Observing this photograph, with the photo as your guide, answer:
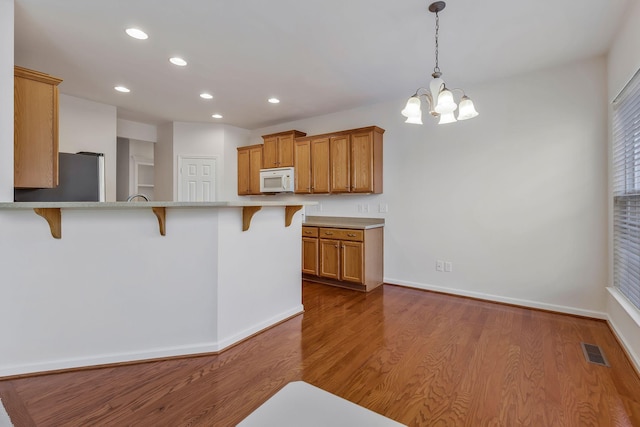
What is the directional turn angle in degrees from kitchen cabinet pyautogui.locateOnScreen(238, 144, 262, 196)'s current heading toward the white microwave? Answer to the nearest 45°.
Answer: approximately 90° to its left

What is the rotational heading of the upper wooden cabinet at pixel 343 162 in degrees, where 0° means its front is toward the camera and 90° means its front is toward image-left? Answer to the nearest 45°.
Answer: approximately 45°

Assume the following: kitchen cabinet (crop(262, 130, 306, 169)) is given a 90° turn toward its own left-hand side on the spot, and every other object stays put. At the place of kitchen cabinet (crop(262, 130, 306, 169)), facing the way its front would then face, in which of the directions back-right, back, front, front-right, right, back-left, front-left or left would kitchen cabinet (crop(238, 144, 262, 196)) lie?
back

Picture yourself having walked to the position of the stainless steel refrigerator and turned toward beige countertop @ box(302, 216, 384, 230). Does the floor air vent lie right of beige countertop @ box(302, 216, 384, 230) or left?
right

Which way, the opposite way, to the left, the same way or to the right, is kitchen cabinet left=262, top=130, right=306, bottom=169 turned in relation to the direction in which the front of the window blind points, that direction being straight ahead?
to the left

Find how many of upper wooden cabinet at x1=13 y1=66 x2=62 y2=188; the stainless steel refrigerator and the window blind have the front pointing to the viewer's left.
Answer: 1

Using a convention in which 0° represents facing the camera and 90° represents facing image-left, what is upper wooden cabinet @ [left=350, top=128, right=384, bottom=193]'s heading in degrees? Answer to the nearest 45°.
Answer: approximately 45°

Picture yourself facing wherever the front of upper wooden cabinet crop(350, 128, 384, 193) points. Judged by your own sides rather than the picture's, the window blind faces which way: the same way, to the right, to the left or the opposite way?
to the right

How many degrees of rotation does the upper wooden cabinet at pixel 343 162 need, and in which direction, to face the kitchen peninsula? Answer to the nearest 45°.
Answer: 0° — it already faces it

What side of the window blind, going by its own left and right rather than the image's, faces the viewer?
left
